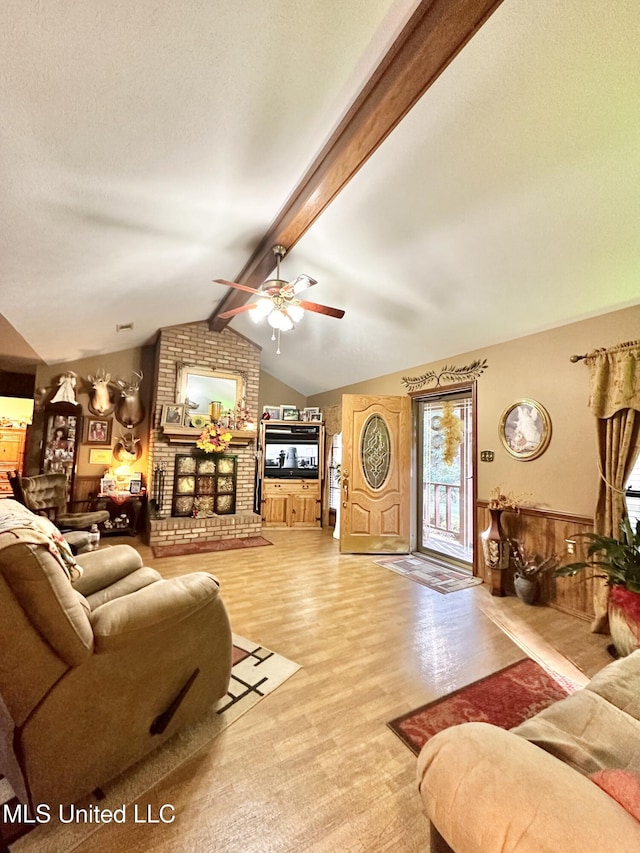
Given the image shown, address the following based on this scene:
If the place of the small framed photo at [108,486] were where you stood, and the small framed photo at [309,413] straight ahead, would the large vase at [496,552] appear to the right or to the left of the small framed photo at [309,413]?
right

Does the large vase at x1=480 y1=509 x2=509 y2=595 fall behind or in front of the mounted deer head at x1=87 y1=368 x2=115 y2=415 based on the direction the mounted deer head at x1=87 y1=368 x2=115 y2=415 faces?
in front

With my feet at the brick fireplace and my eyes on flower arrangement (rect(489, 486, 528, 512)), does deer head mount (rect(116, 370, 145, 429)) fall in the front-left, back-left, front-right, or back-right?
back-right

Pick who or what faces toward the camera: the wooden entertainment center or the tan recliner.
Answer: the wooden entertainment center

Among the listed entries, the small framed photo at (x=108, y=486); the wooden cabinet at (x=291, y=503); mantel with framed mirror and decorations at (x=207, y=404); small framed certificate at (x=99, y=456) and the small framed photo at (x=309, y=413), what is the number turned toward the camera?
5

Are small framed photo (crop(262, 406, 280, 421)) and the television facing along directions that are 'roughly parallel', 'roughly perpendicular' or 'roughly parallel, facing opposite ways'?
roughly parallel

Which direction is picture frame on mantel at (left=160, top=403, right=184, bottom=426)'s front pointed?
toward the camera

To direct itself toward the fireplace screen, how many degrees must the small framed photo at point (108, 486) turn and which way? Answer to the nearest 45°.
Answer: approximately 90° to its left

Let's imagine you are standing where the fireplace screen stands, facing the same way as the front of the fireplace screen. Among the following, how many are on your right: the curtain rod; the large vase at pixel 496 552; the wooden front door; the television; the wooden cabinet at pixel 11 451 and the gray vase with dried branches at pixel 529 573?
1

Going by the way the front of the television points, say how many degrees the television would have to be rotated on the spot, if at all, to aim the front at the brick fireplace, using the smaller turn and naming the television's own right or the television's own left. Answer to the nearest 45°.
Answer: approximately 45° to the television's own right

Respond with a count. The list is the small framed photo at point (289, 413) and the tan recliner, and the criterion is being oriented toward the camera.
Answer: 1

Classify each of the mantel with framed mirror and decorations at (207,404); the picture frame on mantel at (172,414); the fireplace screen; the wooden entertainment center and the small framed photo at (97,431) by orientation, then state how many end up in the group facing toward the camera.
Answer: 5

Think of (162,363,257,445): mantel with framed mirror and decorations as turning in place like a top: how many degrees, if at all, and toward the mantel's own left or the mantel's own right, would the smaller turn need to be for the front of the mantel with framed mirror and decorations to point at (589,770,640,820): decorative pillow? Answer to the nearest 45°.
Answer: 0° — it already faces it

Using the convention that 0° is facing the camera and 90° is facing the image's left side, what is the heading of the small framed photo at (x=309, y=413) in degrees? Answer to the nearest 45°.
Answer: approximately 0°

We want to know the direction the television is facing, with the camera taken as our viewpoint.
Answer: facing the viewer

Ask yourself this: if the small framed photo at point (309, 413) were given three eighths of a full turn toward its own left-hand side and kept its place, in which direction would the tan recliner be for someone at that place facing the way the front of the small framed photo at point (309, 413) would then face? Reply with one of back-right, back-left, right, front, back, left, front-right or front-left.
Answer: back-right

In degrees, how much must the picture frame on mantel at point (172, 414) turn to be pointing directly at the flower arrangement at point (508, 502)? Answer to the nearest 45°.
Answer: approximately 45° to its left

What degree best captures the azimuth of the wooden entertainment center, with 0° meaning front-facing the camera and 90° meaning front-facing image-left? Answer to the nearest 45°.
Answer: approximately 0°

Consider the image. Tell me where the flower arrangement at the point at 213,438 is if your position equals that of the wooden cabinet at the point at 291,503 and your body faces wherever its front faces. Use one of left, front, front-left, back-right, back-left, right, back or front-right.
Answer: front-right

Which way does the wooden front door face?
toward the camera
